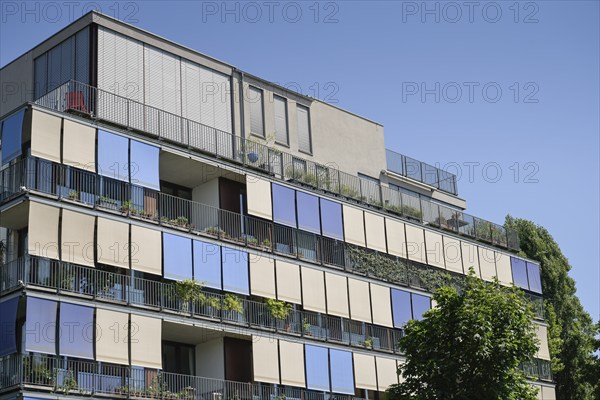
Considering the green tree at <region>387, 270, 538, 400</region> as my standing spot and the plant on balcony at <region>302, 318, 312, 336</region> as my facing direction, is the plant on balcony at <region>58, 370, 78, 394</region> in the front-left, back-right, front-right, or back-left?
front-left

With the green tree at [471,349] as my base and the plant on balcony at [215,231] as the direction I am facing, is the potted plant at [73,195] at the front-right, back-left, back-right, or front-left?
front-left

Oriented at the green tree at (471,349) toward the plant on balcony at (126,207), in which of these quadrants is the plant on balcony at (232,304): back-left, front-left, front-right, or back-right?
front-right

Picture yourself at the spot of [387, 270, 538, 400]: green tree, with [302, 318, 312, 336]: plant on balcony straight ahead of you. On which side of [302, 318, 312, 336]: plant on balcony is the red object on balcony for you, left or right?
left

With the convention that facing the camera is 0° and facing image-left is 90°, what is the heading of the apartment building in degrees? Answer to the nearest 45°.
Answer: approximately 315°

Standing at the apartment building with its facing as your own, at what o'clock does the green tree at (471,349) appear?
The green tree is roughly at 11 o'clock from the apartment building.
